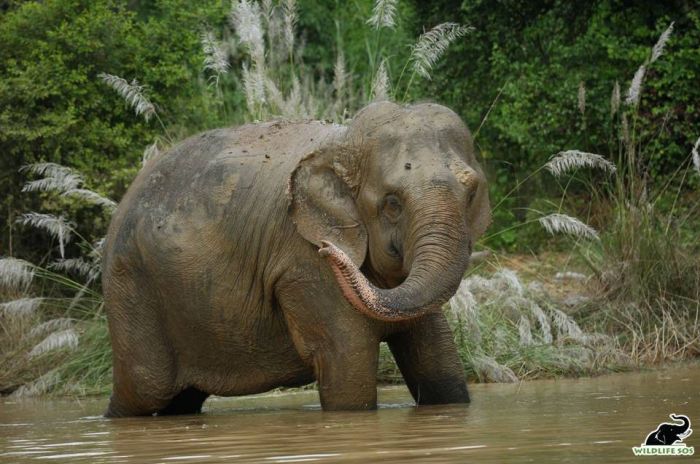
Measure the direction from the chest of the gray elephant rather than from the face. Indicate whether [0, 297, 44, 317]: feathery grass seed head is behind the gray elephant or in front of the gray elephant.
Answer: behind

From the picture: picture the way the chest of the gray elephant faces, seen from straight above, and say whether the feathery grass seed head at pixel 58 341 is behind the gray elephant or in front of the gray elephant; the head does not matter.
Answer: behind

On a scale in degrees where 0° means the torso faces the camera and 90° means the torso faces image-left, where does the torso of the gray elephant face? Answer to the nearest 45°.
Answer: approximately 315°

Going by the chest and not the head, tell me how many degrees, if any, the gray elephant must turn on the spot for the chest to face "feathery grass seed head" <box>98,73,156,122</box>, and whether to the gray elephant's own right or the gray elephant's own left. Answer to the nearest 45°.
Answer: approximately 135° to the gray elephant's own left

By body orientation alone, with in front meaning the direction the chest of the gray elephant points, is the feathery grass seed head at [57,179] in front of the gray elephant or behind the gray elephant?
behind

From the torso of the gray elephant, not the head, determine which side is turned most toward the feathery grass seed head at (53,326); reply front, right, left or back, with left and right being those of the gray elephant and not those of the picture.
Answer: back

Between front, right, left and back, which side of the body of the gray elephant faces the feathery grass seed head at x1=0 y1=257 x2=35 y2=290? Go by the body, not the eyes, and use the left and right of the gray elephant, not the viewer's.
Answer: back
